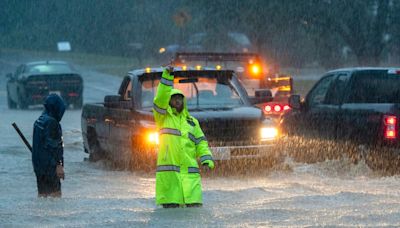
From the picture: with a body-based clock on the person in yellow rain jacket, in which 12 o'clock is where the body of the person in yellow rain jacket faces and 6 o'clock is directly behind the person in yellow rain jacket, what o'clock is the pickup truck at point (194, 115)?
The pickup truck is roughly at 6 o'clock from the person in yellow rain jacket.

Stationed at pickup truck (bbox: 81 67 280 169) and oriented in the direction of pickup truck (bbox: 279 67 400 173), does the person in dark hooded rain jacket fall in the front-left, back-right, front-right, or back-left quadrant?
back-right
